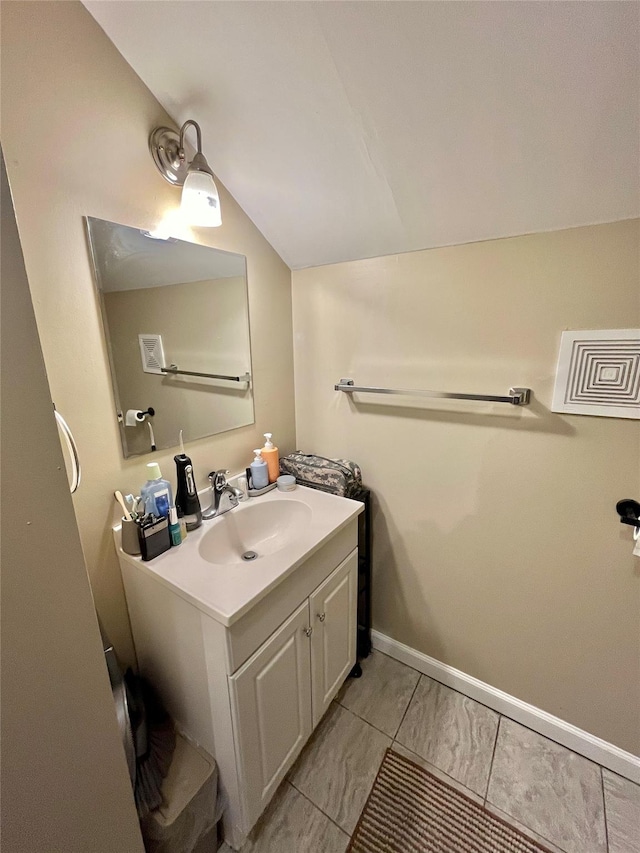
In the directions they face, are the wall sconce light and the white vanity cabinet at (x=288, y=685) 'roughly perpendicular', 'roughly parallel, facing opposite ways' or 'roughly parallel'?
roughly parallel

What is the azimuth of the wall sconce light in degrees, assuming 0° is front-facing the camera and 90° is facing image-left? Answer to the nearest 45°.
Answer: approximately 315°

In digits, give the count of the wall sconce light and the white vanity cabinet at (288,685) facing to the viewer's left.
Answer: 0

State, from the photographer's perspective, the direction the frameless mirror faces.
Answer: facing the viewer and to the right of the viewer

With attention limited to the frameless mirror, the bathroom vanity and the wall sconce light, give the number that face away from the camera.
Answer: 0

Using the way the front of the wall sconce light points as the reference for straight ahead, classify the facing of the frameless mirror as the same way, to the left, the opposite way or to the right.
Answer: the same way

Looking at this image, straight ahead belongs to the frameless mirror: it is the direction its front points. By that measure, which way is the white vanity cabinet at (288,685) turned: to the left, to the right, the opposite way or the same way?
the same way

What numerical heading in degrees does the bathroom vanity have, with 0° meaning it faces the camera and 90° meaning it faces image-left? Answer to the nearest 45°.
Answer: approximately 315°

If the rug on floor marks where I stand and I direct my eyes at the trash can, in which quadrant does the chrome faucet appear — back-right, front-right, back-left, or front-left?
front-right
